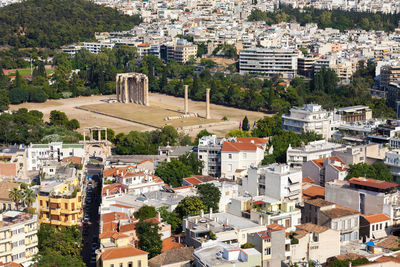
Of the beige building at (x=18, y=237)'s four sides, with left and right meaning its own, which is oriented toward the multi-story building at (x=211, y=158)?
left

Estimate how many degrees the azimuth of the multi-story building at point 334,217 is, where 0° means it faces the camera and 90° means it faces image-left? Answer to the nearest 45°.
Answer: approximately 315°

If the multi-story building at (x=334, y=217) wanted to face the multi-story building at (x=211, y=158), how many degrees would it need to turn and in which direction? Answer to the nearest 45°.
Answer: approximately 180°

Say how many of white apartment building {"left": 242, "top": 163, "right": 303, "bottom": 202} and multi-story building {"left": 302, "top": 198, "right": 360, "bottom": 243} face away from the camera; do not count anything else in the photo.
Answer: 0

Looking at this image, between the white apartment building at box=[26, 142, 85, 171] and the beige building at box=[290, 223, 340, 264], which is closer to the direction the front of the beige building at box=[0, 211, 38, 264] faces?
the beige building

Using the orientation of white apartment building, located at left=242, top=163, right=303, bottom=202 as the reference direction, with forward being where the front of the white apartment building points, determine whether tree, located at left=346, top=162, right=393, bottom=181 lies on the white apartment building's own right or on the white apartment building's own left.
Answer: on the white apartment building's own left

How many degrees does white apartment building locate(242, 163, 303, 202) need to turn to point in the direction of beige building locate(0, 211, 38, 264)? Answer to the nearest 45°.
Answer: approximately 90° to its right

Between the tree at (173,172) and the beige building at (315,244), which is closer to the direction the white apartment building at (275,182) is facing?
the beige building

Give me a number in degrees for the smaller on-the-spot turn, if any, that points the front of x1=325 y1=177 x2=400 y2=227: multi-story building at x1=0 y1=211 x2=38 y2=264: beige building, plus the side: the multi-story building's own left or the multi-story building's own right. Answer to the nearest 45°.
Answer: approximately 90° to the multi-story building's own right

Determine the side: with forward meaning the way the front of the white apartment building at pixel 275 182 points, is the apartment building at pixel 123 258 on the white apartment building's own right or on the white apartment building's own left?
on the white apartment building's own right
